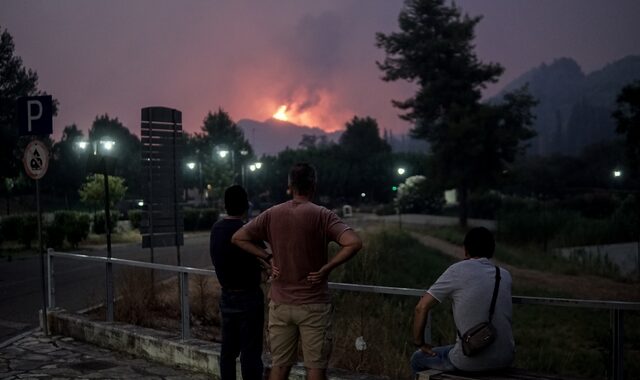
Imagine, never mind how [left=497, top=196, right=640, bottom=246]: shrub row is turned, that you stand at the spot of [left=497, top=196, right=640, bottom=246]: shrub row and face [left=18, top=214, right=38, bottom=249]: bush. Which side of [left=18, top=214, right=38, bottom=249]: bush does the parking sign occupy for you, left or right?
left

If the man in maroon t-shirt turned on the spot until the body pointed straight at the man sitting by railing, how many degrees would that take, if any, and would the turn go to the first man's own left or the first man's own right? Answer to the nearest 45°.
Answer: approximately 90° to the first man's own right

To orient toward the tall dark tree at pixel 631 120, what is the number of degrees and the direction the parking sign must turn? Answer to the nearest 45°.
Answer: approximately 135° to its left

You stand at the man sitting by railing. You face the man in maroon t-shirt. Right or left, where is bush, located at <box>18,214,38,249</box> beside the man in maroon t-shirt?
right

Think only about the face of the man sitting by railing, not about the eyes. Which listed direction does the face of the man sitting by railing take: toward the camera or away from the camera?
away from the camera

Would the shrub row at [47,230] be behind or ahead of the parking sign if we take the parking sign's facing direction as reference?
behind

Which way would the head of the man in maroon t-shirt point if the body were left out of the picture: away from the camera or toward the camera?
away from the camera

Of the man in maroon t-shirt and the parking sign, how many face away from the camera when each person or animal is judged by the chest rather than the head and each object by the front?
1

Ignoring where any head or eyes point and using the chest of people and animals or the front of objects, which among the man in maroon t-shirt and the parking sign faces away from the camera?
the man in maroon t-shirt

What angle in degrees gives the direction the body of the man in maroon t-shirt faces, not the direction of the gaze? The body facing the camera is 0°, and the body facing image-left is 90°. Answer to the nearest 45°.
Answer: approximately 180°

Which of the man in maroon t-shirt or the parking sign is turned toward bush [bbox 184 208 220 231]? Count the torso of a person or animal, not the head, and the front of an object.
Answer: the man in maroon t-shirt

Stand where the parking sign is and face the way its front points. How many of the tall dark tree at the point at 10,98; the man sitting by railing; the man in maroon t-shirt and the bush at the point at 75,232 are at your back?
2

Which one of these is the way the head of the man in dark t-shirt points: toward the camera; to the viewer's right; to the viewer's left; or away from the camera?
away from the camera

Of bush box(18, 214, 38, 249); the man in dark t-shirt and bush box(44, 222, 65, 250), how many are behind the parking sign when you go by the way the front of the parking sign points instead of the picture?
2

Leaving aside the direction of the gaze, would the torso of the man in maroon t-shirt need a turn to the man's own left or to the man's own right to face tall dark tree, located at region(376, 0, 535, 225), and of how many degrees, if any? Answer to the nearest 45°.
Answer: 0° — they already face it

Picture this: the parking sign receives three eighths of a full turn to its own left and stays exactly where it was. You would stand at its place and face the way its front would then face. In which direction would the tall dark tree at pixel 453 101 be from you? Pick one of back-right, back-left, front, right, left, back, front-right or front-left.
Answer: front

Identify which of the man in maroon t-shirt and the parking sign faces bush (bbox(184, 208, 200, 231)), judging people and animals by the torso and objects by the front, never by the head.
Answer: the man in maroon t-shirt
